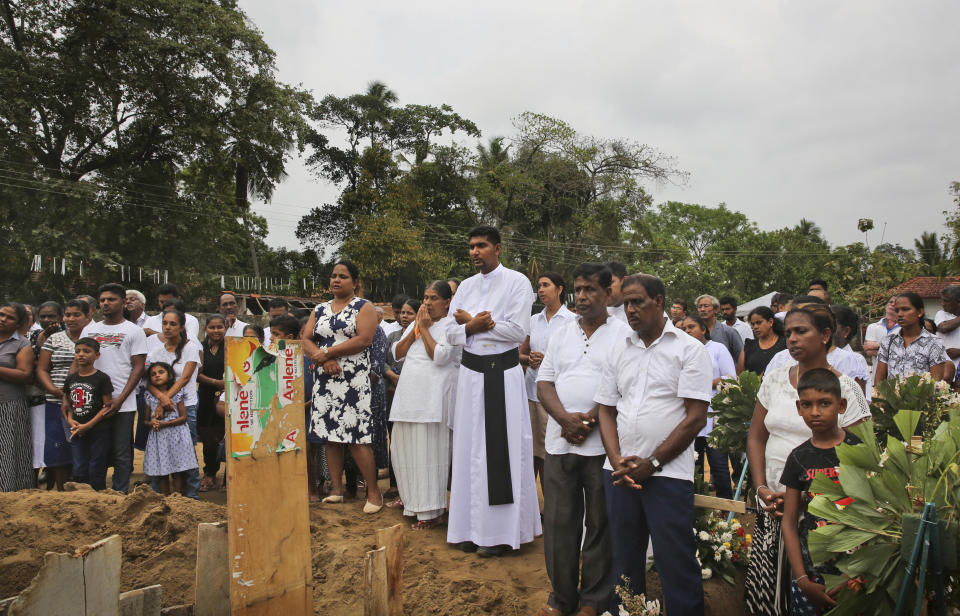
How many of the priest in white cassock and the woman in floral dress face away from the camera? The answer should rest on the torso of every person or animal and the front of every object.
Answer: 0

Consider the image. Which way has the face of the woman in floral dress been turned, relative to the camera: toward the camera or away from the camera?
toward the camera

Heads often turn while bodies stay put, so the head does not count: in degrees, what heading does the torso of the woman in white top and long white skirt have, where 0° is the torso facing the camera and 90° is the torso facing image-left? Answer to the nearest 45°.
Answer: approximately 45°

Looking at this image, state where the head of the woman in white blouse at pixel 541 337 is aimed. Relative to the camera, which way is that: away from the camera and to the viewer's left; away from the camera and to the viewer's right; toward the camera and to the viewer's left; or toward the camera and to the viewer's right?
toward the camera and to the viewer's left

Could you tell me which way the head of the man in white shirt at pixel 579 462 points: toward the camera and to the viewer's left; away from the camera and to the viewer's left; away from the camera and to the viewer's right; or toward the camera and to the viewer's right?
toward the camera and to the viewer's left

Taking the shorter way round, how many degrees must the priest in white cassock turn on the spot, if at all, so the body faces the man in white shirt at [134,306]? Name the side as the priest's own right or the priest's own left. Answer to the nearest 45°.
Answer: approximately 90° to the priest's own right

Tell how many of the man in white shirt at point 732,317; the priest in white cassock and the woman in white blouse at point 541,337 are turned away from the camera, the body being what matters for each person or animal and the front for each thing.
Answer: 0

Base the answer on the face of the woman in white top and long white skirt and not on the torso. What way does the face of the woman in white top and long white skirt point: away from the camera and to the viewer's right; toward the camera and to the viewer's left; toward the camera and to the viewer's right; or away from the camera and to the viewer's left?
toward the camera and to the viewer's left

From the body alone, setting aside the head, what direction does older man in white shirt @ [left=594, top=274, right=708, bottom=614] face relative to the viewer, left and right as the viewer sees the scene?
facing the viewer and to the left of the viewer

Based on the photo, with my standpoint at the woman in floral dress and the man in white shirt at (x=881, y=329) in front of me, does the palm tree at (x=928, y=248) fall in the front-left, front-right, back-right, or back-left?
front-left

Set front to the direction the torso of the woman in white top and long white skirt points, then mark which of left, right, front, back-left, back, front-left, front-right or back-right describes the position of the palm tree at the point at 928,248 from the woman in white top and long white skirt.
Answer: back

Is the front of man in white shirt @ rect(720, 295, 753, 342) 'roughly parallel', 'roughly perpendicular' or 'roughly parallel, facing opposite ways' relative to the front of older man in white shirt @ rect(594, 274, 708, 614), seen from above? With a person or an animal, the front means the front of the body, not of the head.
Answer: roughly parallel

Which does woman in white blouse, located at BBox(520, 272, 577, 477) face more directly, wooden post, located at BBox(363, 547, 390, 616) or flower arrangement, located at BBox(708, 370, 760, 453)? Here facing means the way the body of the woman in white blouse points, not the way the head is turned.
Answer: the wooden post
